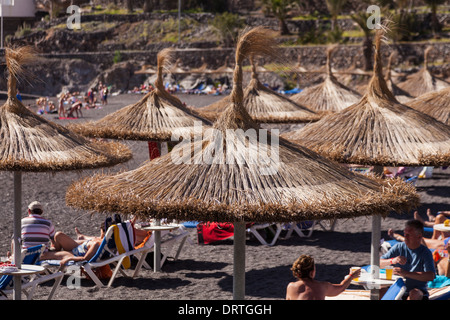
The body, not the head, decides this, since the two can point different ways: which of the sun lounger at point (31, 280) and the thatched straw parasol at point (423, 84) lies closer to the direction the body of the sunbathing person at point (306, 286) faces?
the thatched straw parasol

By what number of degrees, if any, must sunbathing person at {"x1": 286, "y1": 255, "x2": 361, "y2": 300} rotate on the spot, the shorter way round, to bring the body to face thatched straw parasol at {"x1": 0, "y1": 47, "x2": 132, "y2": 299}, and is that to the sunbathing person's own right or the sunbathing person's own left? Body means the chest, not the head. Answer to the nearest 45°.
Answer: approximately 45° to the sunbathing person's own left

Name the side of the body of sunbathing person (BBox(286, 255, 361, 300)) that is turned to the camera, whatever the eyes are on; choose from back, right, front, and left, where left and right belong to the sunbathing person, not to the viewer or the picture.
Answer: back

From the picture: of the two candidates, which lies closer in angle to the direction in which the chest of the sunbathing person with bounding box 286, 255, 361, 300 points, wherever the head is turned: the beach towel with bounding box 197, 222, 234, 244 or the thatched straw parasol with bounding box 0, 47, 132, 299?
the beach towel
